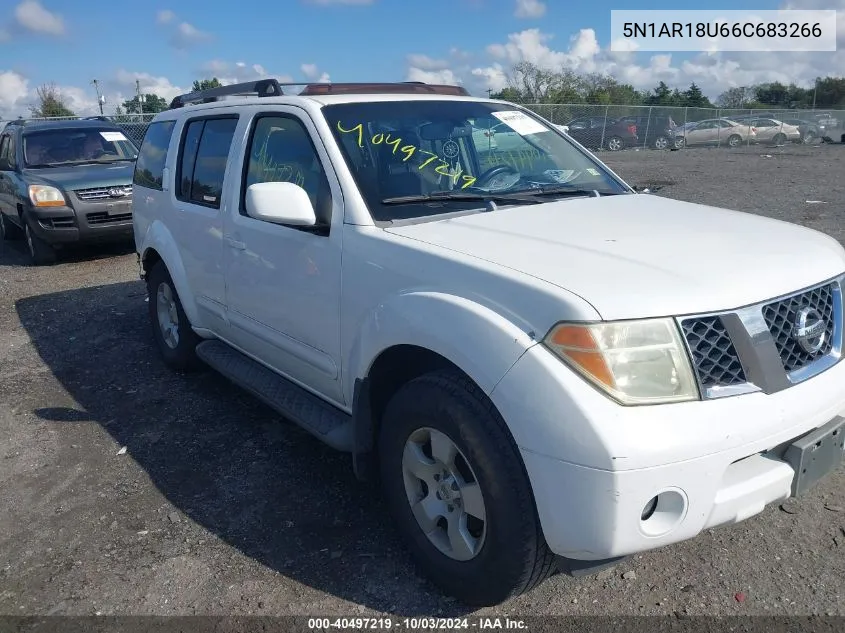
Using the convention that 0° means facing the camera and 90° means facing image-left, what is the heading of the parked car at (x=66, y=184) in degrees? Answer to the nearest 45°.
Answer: approximately 315°

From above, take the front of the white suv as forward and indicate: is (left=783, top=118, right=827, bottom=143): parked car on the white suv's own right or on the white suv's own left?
on the white suv's own left

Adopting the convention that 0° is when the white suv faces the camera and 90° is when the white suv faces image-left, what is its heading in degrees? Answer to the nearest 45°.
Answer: approximately 315°

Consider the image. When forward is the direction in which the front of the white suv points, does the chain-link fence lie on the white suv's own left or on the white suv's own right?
on the white suv's own left
